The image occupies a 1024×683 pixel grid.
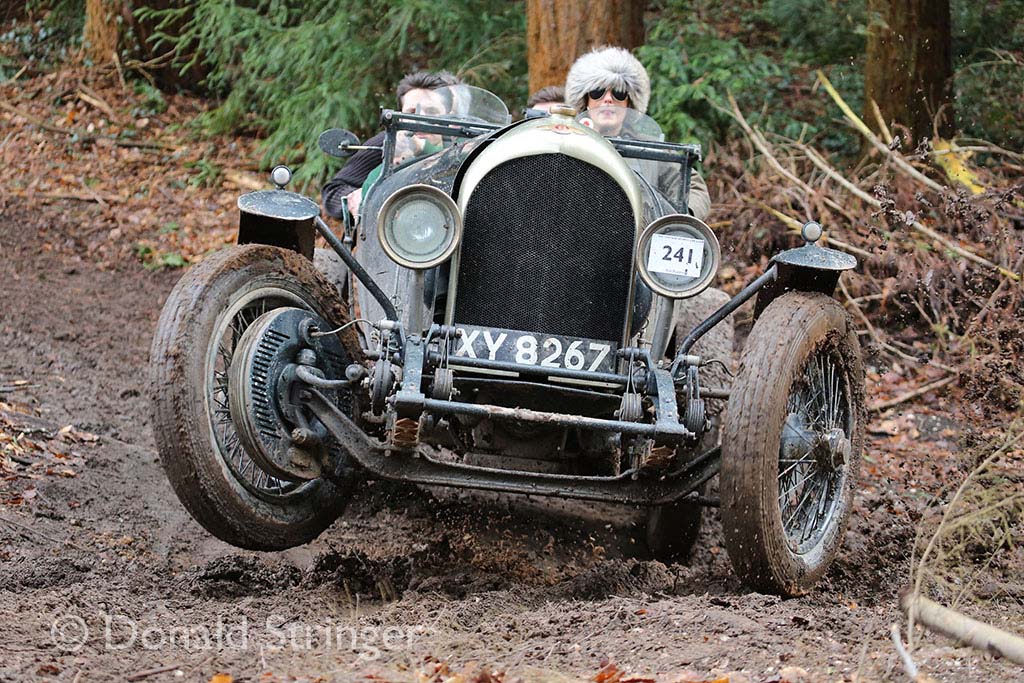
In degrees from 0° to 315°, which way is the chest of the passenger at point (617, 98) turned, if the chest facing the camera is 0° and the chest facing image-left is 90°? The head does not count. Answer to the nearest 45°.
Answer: approximately 0°

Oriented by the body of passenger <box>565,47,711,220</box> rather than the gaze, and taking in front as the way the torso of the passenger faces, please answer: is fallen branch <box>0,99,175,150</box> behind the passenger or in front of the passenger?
behind

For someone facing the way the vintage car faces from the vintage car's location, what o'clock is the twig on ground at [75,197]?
The twig on ground is roughly at 5 o'clock from the vintage car.

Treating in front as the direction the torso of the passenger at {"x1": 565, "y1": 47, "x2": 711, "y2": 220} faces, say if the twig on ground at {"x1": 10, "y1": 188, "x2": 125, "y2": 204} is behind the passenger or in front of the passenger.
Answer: behind

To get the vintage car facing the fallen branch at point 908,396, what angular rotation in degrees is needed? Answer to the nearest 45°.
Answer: approximately 135° to its left

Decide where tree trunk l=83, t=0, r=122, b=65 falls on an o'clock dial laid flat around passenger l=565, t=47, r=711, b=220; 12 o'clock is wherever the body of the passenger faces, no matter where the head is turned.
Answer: The tree trunk is roughly at 5 o'clock from the passenger.

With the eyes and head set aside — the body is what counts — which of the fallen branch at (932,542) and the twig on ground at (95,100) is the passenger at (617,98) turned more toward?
the fallen branch

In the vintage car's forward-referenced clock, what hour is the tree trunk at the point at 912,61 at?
The tree trunk is roughly at 7 o'clock from the vintage car.

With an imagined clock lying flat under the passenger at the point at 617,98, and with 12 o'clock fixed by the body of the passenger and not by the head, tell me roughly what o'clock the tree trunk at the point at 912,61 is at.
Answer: The tree trunk is roughly at 7 o'clock from the passenger.

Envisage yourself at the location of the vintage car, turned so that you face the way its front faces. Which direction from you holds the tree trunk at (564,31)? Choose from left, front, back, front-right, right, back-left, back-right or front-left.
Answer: back

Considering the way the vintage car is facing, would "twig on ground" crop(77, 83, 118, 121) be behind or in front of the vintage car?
behind
